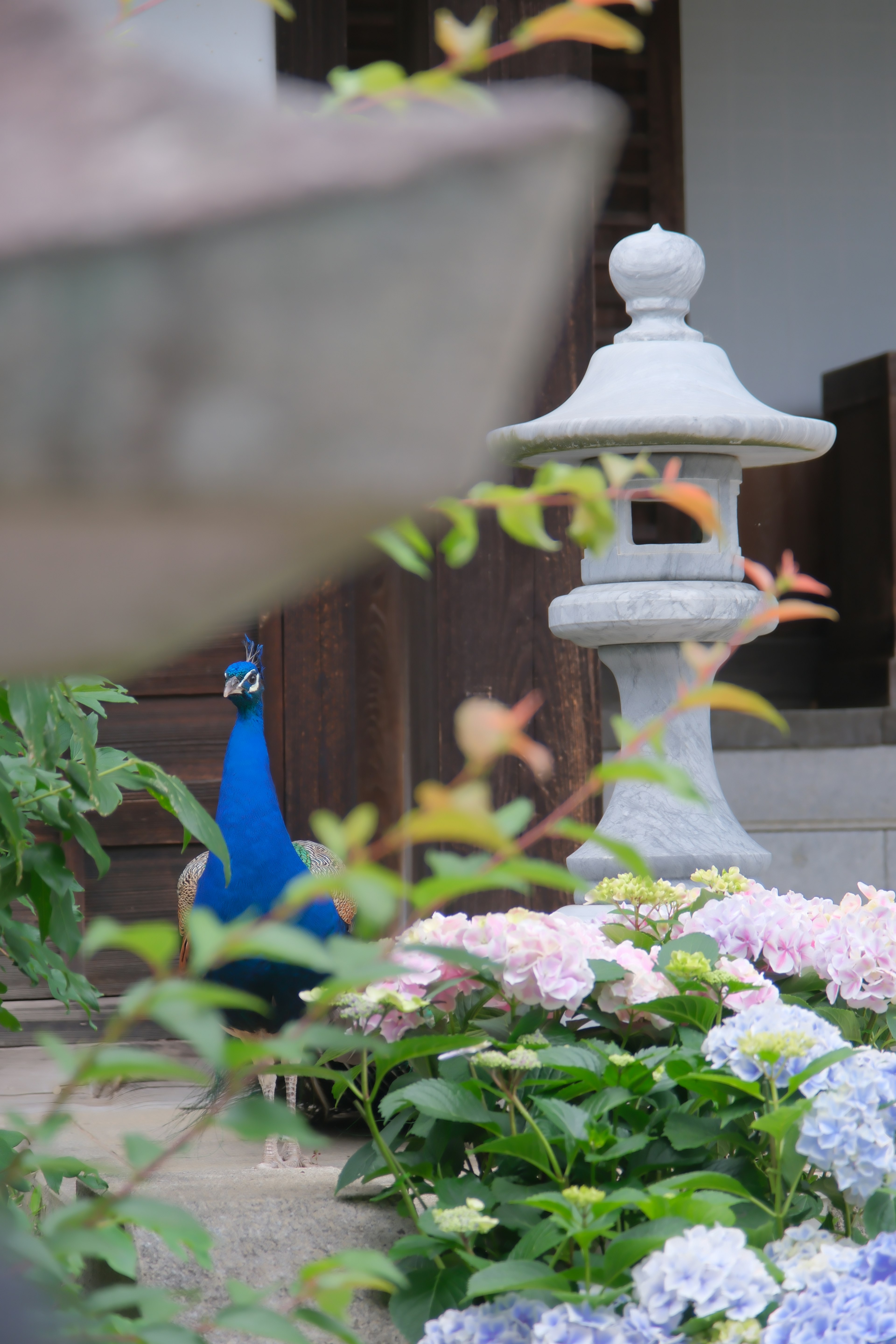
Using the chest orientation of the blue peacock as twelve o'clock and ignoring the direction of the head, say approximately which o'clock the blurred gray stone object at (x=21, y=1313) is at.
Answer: The blurred gray stone object is roughly at 12 o'clock from the blue peacock.

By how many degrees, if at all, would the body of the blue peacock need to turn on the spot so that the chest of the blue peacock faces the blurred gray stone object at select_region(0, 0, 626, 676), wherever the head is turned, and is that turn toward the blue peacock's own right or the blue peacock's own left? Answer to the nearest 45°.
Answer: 0° — it already faces it

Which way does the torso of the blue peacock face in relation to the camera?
toward the camera
